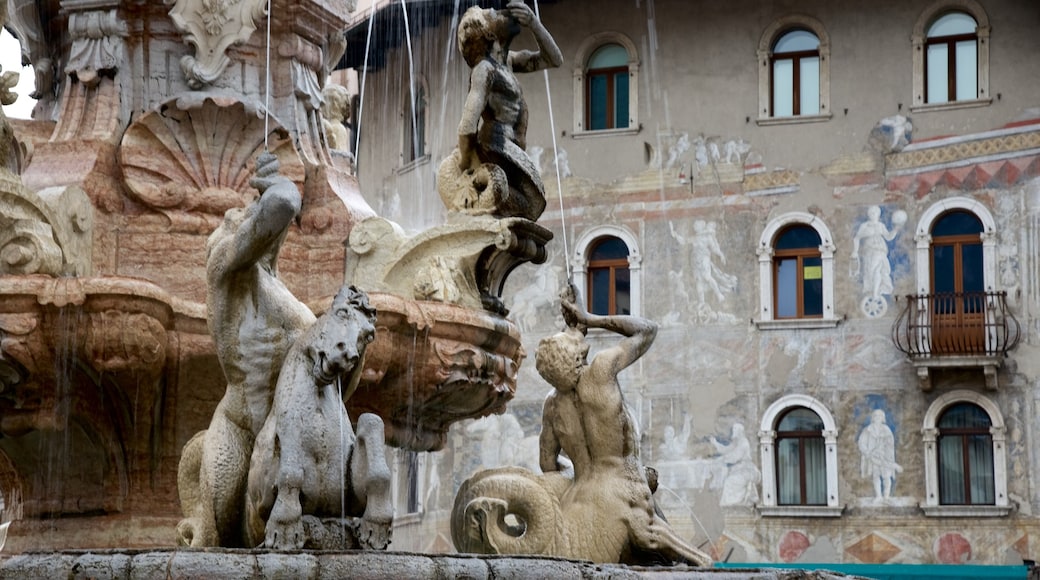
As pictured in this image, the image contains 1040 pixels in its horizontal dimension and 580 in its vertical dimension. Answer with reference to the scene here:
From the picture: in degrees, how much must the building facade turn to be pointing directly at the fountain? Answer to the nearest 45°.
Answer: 0° — it already faces it

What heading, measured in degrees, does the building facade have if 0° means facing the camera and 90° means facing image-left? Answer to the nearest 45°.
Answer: approximately 0°
